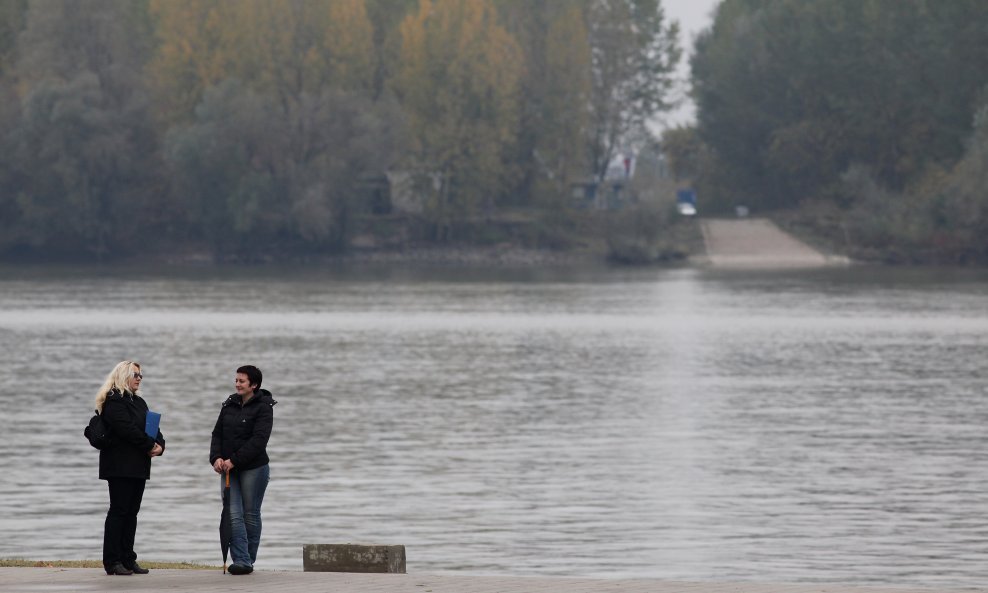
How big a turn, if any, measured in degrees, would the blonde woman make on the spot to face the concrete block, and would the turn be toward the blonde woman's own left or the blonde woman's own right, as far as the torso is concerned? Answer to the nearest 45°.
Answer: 0° — they already face it

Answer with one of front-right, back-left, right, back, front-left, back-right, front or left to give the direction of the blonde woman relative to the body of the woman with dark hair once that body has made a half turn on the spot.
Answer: back-left

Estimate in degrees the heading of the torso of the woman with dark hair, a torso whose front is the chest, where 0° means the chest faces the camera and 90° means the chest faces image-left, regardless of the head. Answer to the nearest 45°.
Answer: approximately 45°

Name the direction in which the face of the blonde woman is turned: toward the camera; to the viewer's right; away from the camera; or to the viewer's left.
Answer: to the viewer's right

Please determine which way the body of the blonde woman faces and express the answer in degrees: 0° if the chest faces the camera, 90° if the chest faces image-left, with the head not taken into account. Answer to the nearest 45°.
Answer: approximately 270°

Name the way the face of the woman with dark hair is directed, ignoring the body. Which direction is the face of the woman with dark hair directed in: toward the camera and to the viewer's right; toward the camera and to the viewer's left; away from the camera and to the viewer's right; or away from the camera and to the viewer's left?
toward the camera and to the viewer's left
